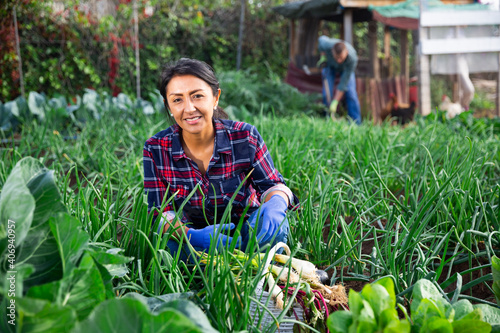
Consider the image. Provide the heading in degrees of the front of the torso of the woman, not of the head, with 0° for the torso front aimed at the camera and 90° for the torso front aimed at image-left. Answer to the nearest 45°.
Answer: approximately 0°

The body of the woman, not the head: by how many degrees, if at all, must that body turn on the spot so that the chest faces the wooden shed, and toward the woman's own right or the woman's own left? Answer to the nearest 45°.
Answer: approximately 180°

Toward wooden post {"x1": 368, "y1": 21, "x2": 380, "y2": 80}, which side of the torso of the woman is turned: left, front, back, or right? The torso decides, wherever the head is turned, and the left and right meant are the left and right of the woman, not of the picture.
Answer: back

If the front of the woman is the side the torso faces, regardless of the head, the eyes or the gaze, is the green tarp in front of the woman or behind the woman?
behind
